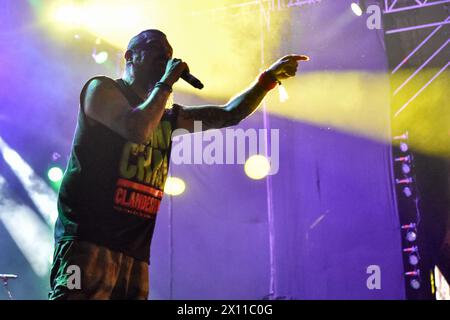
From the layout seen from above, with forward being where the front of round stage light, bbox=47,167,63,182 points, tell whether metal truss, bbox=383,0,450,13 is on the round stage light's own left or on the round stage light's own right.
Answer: on the round stage light's own left

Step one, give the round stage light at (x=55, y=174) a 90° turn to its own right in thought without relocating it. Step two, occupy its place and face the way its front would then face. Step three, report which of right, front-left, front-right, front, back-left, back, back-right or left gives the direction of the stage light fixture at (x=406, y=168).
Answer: back-left

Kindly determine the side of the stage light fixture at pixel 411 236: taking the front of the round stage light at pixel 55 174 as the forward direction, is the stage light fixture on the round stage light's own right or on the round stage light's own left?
on the round stage light's own left

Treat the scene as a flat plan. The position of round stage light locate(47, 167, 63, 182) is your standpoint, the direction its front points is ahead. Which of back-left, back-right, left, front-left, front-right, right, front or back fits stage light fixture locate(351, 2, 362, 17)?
front-left

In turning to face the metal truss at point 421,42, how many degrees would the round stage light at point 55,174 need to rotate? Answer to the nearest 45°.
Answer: approximately 45° to its left

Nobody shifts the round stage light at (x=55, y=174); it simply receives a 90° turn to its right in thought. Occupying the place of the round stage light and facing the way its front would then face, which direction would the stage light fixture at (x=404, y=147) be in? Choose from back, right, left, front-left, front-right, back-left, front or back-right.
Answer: back-left

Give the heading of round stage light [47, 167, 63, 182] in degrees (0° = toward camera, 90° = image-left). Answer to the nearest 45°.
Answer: approximately 0°
